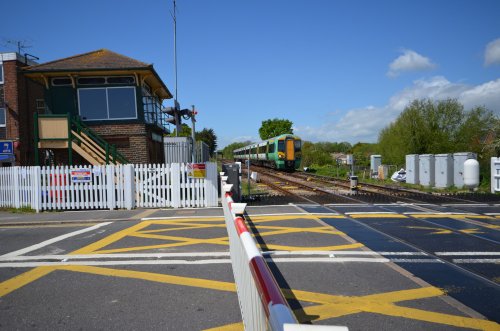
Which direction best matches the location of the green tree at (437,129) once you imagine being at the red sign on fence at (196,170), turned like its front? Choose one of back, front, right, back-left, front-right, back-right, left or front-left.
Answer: back-left

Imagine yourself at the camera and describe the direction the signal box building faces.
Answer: facing the viewer

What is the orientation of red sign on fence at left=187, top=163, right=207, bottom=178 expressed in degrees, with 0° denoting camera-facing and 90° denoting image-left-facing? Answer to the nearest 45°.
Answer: approximately 0°

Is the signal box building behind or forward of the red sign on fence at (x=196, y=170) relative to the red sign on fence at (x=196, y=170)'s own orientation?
behind
